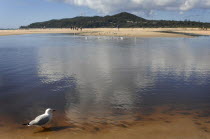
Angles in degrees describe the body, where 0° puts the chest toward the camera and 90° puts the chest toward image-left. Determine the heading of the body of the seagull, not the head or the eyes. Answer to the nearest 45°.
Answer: approximately 270°
